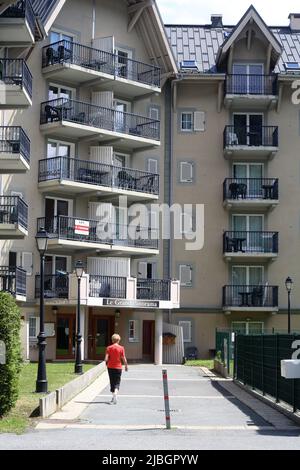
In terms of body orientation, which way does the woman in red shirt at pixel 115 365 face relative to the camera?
away from the camera

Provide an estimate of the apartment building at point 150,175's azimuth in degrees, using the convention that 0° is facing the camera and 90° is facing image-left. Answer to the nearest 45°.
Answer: approximately 0°

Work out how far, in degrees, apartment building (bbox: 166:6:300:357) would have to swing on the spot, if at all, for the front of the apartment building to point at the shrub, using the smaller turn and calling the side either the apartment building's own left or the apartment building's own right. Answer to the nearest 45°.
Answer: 0° — it already faces it

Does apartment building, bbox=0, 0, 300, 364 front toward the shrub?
yes

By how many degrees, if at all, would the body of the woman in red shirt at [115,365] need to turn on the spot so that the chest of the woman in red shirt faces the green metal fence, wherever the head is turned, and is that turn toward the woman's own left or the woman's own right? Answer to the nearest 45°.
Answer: approximately 90° to the woman's own right

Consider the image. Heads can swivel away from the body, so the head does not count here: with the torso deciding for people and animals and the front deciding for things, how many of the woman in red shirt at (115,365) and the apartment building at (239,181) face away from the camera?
1

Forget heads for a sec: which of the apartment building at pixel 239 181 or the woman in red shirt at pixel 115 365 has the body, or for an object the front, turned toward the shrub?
the apartment building
